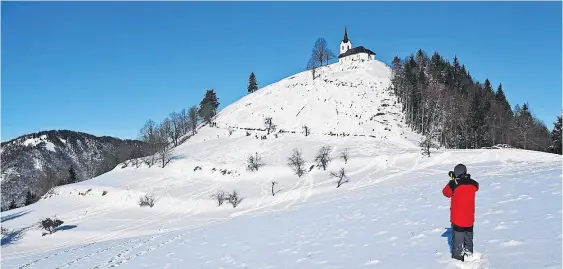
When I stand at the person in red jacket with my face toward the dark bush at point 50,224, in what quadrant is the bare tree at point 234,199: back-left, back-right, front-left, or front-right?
front-right

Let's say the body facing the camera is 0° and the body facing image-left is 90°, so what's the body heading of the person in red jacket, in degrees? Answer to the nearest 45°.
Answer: approximately 135°

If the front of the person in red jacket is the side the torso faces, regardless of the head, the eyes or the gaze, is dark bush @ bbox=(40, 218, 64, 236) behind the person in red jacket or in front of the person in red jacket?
in front

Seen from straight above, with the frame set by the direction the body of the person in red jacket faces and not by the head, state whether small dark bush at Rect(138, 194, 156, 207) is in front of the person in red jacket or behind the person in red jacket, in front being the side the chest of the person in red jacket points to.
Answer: in front
